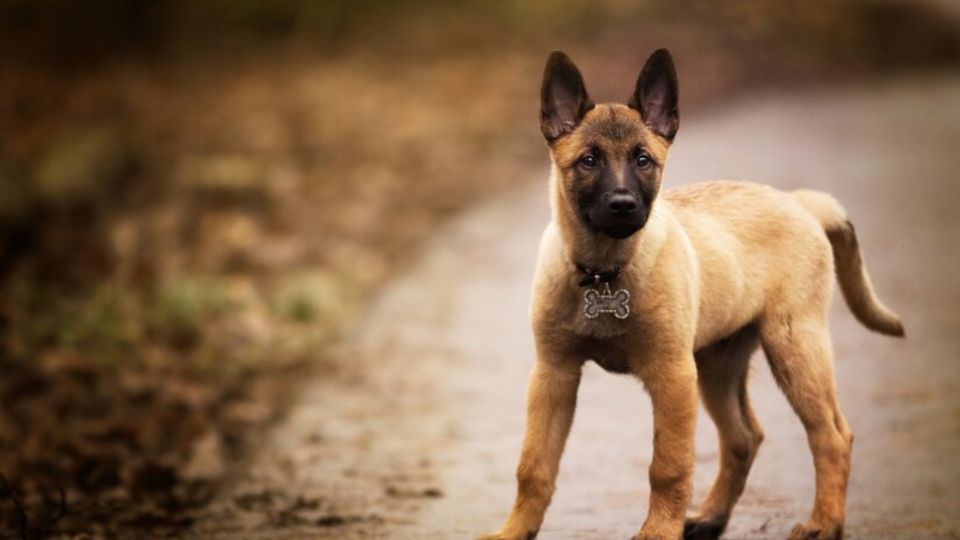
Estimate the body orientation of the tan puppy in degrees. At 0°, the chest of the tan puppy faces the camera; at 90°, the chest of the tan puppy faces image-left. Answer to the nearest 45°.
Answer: approximately 45°
